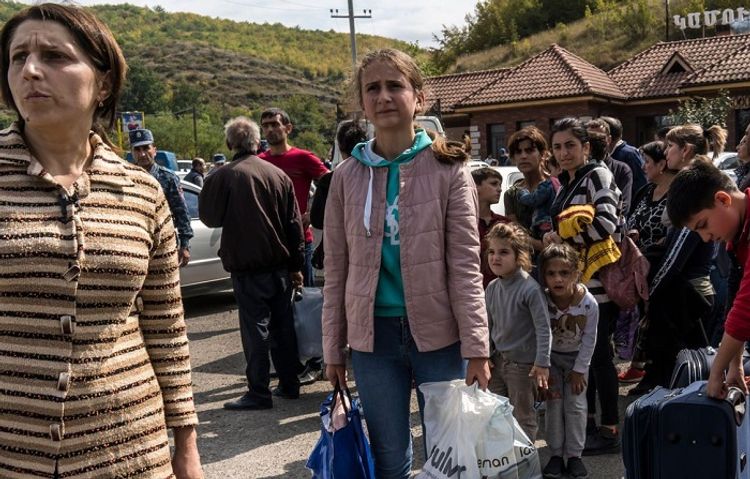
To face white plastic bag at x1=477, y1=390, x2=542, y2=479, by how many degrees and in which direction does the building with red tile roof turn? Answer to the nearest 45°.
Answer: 0° — it already faces it

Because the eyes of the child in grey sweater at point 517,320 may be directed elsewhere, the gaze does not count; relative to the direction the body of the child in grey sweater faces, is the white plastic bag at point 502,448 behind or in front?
in front

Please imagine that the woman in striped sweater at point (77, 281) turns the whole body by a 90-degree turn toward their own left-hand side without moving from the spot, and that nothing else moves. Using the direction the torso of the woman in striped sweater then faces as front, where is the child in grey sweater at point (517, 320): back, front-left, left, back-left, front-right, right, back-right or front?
left

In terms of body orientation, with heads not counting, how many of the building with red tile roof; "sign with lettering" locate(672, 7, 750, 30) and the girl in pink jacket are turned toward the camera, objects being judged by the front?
3

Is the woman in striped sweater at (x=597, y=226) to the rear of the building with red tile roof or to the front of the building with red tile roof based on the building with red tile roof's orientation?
to the front

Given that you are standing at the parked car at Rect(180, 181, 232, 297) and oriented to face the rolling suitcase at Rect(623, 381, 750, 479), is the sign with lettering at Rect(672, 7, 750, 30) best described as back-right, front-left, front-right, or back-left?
back-left

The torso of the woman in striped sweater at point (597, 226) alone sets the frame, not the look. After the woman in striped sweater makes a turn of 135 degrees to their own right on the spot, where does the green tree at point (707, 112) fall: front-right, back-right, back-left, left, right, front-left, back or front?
front

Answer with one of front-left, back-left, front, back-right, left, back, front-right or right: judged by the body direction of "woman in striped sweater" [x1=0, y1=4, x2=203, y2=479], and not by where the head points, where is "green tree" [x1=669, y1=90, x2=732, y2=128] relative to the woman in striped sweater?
back

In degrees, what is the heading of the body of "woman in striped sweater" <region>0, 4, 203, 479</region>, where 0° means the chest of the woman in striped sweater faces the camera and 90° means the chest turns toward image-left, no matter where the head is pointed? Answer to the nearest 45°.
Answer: approximately 45°

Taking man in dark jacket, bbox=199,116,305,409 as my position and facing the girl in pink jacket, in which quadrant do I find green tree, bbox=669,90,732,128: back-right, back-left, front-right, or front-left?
back-left

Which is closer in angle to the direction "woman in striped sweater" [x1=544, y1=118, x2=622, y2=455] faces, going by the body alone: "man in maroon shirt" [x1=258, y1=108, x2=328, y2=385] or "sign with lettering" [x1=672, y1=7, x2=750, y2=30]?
the man in maroon shirt

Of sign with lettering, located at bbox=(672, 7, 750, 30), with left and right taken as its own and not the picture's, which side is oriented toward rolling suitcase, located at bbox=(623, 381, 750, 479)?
front

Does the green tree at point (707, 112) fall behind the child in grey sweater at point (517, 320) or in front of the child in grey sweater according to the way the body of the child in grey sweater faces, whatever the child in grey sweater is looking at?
behind

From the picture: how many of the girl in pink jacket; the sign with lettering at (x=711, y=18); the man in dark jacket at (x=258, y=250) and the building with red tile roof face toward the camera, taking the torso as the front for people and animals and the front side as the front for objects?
3
